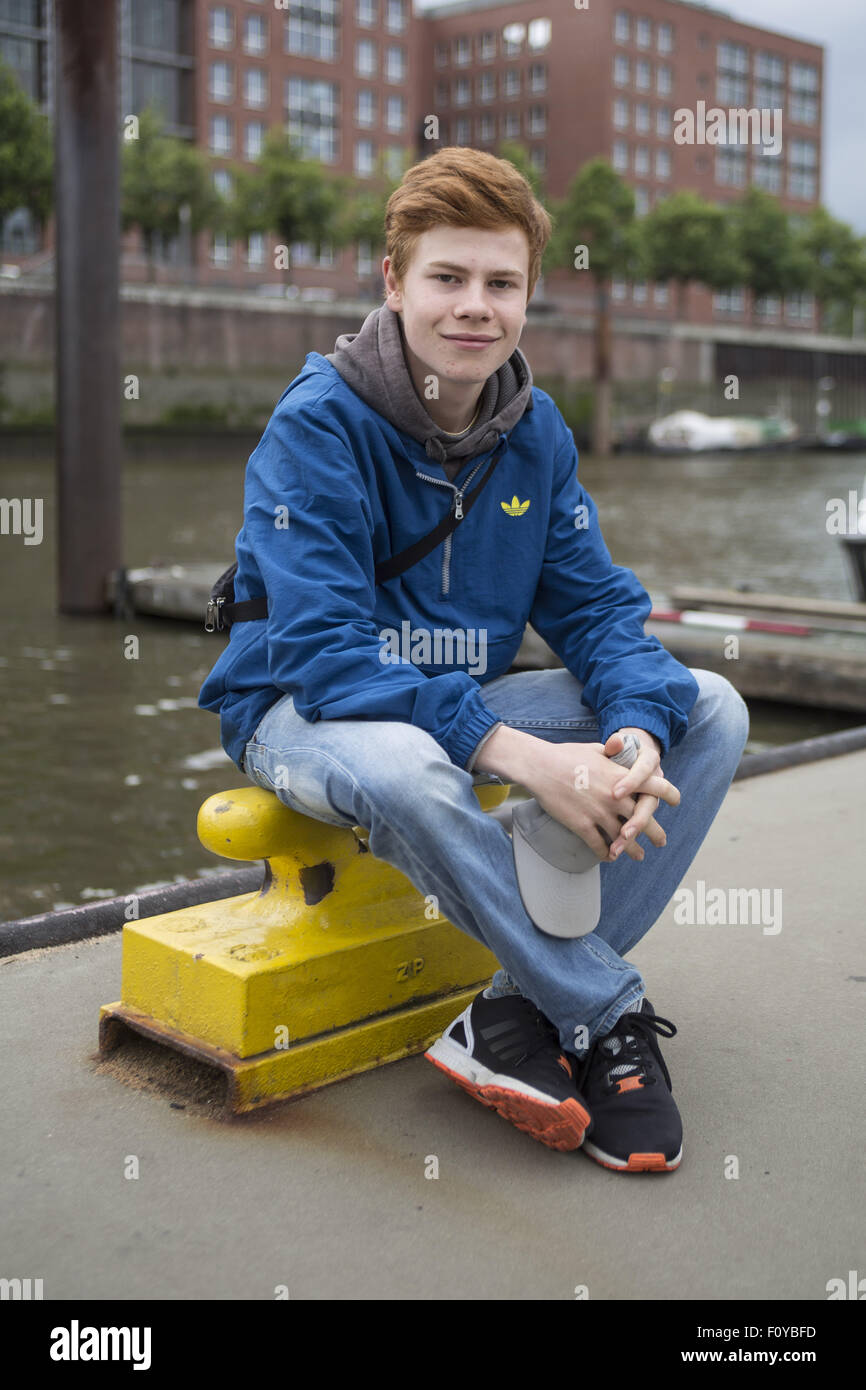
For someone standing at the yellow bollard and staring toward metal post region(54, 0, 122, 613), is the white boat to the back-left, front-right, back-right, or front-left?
front-right

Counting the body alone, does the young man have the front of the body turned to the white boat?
no

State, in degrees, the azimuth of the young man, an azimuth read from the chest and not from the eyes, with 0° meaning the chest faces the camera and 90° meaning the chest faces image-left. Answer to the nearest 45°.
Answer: approximately 315°

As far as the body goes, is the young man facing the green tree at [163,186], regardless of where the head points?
no

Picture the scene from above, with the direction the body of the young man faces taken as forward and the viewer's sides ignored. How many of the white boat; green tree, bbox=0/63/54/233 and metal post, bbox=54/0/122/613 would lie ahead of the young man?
0

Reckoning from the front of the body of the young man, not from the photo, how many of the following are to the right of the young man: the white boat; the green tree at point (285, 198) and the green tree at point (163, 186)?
0

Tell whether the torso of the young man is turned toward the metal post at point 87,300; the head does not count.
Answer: no

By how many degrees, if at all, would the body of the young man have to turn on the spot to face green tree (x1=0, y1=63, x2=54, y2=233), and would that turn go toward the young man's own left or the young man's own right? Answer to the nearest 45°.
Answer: approximately 135° to the young man's own left

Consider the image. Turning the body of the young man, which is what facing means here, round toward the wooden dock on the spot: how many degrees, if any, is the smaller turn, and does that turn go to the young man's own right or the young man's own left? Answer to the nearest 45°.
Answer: approximately 135° to the young man's own left

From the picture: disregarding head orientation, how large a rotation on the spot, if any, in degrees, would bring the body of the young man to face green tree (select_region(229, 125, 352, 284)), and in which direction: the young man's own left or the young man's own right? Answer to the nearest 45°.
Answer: approximately 135° to the young man's own left
